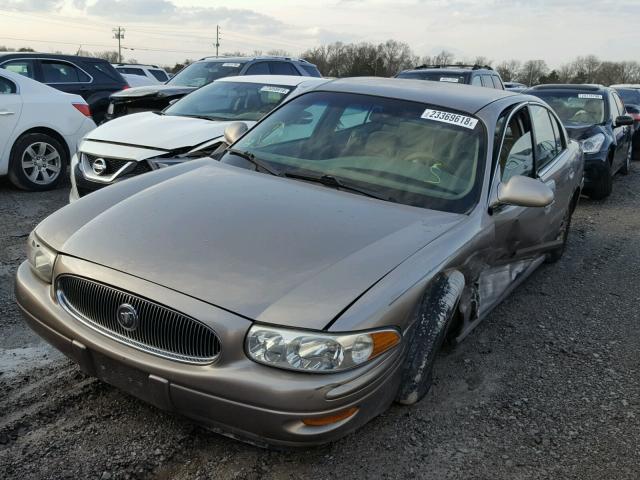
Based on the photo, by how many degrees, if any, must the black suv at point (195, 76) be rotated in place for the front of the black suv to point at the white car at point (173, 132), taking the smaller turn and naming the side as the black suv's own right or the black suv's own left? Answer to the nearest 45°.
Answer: approximately 45° to the black suv's own left

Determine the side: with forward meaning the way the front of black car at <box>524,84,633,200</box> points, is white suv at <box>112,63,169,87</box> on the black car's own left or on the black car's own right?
on the black car's own right

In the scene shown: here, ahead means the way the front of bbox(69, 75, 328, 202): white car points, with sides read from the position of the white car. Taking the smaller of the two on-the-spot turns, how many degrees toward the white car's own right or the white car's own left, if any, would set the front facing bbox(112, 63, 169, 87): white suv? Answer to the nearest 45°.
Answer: approximately 135° to the white car's own right

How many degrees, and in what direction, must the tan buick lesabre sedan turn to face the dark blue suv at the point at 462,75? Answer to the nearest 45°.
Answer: approximately 135° to its right

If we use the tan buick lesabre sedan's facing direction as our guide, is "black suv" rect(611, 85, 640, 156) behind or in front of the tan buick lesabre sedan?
behind

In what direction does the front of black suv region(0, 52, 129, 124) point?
to the viewer's left

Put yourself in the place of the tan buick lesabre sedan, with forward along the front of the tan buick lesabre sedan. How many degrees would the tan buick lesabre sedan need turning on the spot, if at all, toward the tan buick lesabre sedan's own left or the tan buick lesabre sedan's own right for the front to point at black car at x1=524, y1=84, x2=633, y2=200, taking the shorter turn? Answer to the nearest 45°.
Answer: approximately 180°

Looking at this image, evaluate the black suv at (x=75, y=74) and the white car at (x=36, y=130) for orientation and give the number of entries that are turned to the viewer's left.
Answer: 2

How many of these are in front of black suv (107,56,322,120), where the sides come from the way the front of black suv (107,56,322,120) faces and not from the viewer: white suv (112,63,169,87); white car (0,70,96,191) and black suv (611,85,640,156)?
1

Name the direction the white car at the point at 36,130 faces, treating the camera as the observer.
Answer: facing to the left of the viewer

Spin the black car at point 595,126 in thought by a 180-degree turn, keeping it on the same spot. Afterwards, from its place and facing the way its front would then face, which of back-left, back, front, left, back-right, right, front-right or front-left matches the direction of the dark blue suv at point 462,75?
left

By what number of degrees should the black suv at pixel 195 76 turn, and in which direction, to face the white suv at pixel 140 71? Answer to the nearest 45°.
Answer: approximately 135° to its right
